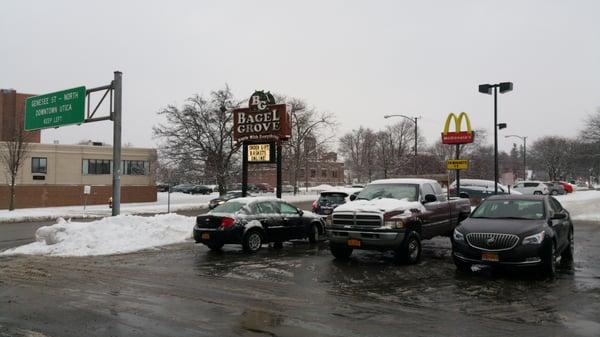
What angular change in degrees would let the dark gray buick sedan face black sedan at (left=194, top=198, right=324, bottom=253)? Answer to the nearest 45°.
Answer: approximately 45° to its right

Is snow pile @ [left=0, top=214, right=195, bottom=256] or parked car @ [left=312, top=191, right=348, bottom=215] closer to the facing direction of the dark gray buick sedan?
the snow pile

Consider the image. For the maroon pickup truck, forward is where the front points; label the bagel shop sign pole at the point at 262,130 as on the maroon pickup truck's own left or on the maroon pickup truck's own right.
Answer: on the maroon pickup truck's own right

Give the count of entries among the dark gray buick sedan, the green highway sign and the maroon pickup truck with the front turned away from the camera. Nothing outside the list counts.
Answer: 0

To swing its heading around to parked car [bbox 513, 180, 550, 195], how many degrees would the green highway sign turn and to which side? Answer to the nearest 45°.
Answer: approximately 135° to its left

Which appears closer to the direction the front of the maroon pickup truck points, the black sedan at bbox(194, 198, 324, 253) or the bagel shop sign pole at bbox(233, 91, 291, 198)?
the black sedan

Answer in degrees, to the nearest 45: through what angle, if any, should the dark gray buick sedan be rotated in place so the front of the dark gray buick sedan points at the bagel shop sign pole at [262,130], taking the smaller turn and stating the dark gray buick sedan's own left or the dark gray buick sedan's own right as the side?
approximately 90° to the dark gray buick sedan's own right

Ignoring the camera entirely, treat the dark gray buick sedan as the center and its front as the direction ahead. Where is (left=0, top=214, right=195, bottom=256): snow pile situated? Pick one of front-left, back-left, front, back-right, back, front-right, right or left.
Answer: front-right

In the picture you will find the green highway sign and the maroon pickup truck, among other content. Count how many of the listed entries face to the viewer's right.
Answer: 0

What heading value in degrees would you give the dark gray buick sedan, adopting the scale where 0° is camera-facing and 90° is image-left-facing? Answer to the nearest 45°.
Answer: approximately 45°
